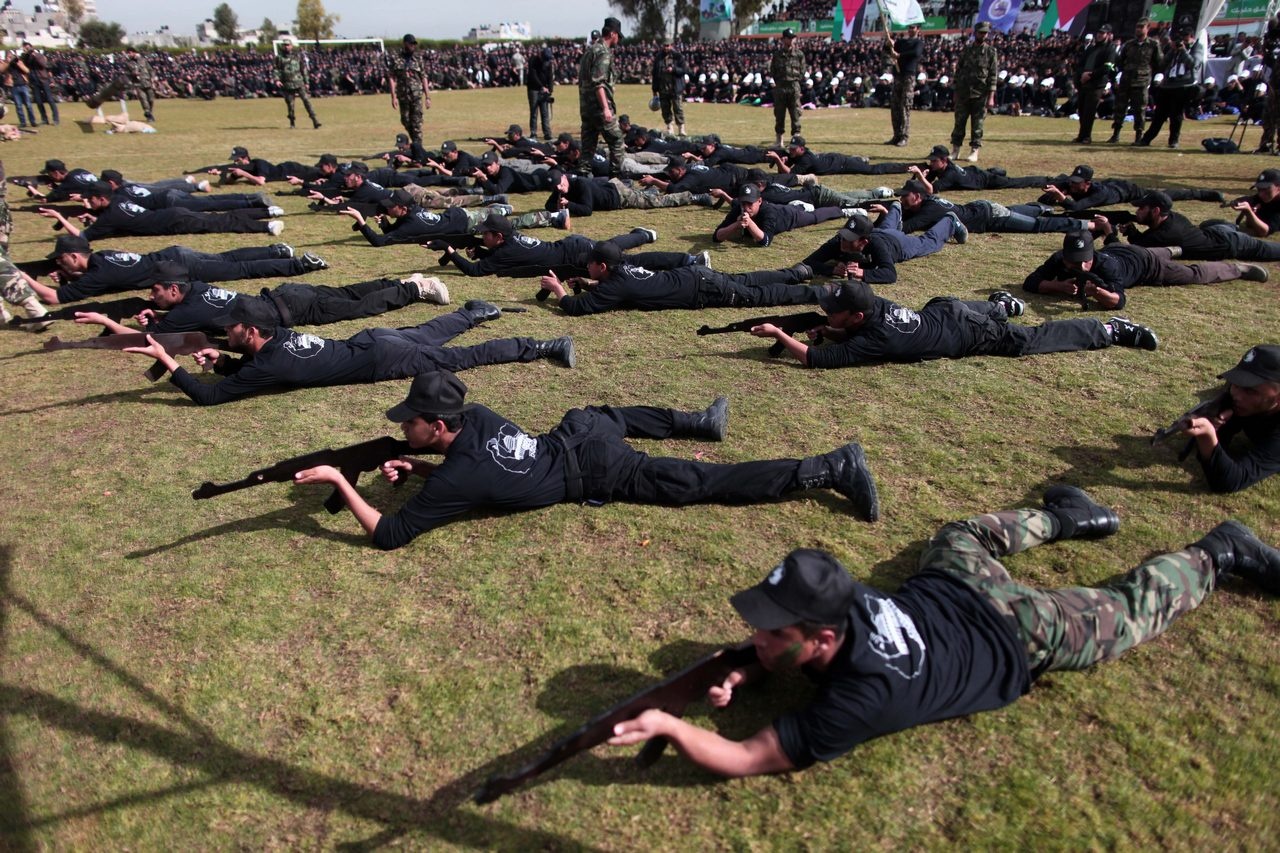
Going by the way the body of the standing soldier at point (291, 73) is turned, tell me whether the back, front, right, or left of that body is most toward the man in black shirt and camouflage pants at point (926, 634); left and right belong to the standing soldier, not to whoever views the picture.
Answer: front

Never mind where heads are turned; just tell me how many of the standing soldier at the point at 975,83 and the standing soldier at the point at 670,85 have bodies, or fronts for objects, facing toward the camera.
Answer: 2

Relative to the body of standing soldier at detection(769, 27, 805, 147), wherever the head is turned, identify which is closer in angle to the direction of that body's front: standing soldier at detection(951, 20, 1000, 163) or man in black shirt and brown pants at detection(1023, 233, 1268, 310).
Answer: the man in black shirt and brown pants

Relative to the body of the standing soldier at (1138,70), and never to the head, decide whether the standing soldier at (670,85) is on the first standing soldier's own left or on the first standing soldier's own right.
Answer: on the first standing soldier's own right

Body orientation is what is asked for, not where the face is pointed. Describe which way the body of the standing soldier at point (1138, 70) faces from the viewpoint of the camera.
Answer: toward the camera

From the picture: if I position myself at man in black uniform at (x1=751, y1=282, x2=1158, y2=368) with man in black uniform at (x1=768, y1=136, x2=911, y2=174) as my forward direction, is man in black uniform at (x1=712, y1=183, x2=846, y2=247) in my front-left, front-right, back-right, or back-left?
front-left

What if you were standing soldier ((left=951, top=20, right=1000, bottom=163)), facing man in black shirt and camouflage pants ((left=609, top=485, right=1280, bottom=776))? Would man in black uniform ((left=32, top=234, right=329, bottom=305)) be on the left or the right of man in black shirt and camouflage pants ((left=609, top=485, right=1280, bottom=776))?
right

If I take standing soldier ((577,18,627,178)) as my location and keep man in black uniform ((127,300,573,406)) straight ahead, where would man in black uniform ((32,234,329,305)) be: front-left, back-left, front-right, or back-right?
front-right

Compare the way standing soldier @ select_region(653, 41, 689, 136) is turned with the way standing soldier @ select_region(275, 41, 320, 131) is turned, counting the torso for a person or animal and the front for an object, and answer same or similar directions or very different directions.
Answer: same or similar directions

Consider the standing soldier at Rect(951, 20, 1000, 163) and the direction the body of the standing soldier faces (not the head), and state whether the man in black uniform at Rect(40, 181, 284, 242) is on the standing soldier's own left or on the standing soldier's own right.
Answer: on the standing soldier's own right

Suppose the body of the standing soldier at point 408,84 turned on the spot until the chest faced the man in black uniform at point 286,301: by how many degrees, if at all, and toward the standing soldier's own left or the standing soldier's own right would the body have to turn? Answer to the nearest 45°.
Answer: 0° — they already face them

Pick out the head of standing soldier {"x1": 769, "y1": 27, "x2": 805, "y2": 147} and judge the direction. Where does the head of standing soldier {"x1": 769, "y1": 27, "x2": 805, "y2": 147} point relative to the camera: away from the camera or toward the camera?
toward the camera

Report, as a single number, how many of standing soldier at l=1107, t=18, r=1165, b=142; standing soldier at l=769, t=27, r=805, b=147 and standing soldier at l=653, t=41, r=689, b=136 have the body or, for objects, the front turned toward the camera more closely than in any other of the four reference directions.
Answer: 3

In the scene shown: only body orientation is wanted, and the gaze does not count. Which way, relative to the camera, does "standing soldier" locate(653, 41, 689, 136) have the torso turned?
toward the camera

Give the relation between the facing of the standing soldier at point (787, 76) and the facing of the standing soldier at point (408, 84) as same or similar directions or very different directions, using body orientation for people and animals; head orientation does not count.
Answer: same or similar directions
